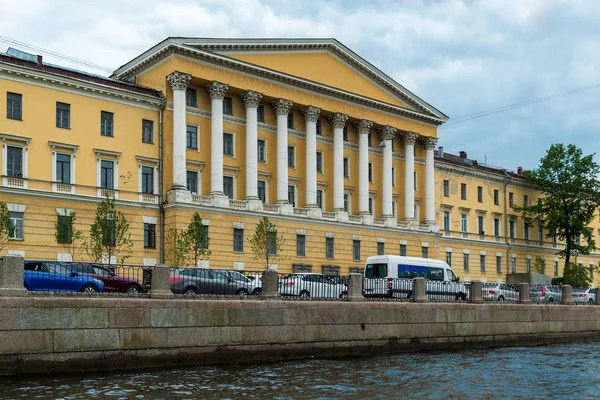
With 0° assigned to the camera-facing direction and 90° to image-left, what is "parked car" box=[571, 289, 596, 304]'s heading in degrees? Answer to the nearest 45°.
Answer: approximately 225°

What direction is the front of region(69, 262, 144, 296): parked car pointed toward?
to the viewer's right

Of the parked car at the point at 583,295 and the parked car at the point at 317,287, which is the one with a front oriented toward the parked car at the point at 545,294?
the parked car at the point at 317,287

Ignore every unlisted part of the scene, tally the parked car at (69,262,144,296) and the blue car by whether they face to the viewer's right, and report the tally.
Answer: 2

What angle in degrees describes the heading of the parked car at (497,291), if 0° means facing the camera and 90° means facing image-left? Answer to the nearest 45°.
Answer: approximately 225°

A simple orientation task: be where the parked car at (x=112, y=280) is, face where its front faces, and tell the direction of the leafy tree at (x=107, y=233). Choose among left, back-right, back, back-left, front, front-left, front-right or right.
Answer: left

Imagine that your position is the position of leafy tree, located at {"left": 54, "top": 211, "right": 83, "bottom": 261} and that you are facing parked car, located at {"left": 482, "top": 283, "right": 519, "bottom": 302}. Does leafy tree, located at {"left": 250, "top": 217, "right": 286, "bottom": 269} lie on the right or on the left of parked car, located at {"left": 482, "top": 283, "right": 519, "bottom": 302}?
left

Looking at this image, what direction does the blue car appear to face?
to the viewer's right

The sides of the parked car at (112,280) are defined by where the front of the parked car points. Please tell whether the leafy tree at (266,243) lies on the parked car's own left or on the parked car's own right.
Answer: on the parked car's own left

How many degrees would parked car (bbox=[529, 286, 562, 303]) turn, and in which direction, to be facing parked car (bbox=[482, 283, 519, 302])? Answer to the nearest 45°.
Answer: approximately 135° to its left
